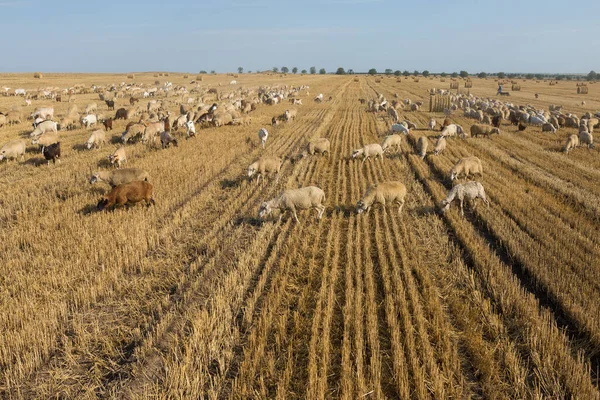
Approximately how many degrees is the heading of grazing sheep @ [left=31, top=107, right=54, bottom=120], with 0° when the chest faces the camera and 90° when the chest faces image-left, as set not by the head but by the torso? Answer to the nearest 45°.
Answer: approximately 90°

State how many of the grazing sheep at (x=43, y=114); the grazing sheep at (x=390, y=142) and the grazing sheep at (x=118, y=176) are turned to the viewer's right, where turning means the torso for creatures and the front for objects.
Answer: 0

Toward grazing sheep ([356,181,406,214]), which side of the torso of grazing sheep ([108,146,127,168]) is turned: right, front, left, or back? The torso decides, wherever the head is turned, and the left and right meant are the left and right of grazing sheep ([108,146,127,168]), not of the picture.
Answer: left

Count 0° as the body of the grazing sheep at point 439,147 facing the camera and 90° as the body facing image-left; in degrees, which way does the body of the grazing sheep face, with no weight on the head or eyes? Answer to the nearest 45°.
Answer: approximately 45°

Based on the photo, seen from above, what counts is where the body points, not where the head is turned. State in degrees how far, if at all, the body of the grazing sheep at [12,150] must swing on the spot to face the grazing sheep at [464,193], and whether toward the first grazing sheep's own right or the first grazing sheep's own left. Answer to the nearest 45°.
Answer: approximately 135° to the first grazing sheep's own left

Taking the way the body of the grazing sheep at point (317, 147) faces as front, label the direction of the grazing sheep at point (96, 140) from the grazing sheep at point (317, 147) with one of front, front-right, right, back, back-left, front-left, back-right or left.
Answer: front

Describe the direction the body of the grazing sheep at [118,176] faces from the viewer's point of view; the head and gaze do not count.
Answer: to the viewer's left

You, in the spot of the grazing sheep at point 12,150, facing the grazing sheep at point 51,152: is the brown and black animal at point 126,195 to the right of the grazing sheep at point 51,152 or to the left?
right

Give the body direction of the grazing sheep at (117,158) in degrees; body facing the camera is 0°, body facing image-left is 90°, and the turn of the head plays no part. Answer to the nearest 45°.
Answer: approximately 45°

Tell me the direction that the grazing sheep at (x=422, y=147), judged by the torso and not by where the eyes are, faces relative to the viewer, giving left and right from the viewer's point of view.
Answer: facing the viewer

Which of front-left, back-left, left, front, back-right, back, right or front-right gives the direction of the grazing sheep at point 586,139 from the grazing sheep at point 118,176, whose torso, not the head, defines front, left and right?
back

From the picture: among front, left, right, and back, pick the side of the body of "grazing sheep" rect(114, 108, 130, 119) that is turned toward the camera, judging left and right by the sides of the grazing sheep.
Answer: left

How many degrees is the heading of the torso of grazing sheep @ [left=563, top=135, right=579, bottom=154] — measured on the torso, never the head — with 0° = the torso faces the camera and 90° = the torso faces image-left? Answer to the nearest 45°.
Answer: approximately 45°

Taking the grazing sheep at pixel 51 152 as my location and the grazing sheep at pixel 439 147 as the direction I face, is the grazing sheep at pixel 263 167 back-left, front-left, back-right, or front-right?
front-right

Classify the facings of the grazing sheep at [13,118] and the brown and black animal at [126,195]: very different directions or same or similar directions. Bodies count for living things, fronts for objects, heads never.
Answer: same or similar directions

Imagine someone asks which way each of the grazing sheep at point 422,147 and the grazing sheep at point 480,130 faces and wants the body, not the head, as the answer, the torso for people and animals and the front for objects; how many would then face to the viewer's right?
1

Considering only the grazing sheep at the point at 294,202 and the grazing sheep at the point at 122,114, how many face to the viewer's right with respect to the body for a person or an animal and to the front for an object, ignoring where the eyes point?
0
